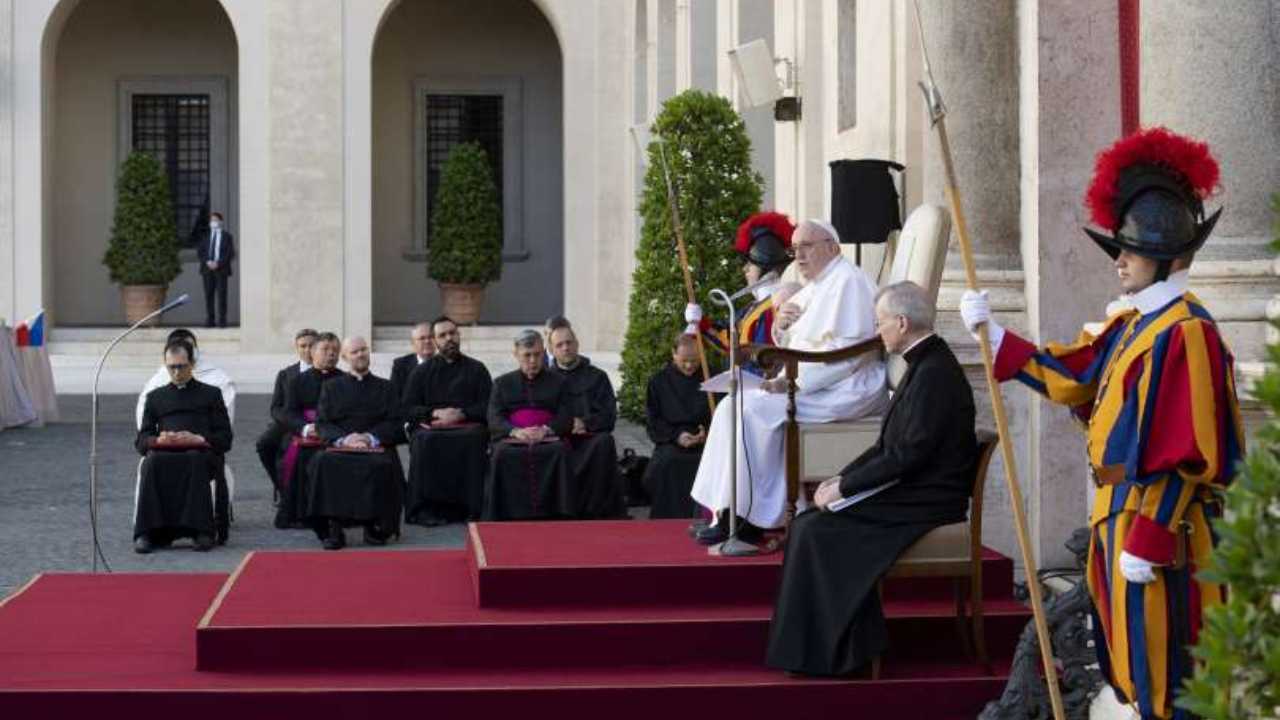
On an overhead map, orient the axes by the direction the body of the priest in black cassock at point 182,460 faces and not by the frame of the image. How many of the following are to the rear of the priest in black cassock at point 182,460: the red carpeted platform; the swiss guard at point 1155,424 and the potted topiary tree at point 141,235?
1

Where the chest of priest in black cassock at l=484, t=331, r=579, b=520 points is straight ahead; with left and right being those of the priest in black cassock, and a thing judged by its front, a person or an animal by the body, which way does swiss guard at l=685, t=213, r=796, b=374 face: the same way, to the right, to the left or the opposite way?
to the right

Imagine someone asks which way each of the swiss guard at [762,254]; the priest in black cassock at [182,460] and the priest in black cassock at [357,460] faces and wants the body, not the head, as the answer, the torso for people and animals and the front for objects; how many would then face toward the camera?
2

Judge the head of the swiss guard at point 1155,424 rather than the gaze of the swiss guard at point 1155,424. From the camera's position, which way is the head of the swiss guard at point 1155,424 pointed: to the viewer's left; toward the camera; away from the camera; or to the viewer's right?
to the viewer's left

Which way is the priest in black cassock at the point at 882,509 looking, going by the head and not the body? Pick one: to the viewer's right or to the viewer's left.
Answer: to the viewer's left

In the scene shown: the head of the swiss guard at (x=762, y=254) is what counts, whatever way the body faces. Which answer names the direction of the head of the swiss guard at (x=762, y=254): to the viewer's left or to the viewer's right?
to the viewer's left

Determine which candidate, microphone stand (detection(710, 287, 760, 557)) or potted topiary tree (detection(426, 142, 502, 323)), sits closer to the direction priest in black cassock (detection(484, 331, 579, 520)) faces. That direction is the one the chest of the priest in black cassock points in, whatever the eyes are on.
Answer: the microphone stand

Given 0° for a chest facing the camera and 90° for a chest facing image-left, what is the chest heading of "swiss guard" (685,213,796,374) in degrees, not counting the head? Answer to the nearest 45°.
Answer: approximately 90°

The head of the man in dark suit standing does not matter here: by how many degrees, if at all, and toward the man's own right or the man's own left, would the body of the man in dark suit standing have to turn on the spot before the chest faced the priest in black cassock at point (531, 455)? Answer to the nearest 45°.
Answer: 0° — they already face them

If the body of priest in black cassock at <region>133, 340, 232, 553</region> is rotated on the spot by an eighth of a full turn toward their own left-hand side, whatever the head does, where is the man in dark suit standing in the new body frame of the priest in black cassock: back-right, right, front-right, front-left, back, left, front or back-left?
back-left
